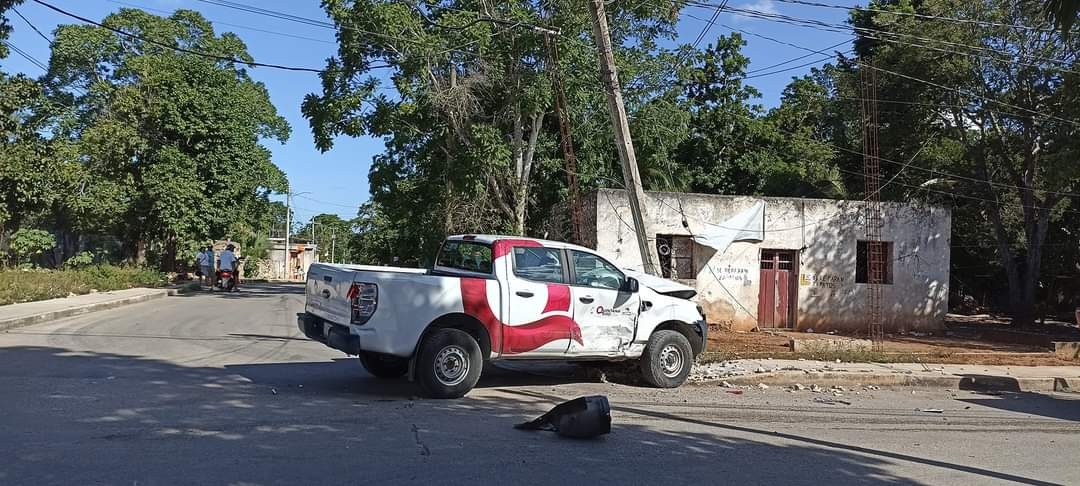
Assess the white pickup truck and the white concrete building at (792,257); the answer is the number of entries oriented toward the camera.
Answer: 1

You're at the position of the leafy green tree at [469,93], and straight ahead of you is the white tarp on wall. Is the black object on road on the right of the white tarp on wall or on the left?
right

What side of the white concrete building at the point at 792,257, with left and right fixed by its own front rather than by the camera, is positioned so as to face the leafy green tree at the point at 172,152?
right

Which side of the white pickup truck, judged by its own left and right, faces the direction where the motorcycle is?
left

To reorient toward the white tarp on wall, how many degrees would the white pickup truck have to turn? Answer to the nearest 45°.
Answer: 0° — it already faces it

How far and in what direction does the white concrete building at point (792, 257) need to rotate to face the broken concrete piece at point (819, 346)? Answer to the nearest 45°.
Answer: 0° — it already faces it

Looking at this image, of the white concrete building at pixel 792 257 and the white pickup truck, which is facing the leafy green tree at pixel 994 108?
the white pickup truck

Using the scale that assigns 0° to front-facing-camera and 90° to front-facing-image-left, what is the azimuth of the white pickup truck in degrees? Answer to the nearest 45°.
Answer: approximately 225°

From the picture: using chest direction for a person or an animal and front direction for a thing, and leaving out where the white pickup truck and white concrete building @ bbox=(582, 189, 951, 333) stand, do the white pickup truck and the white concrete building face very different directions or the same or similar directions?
very different directions
